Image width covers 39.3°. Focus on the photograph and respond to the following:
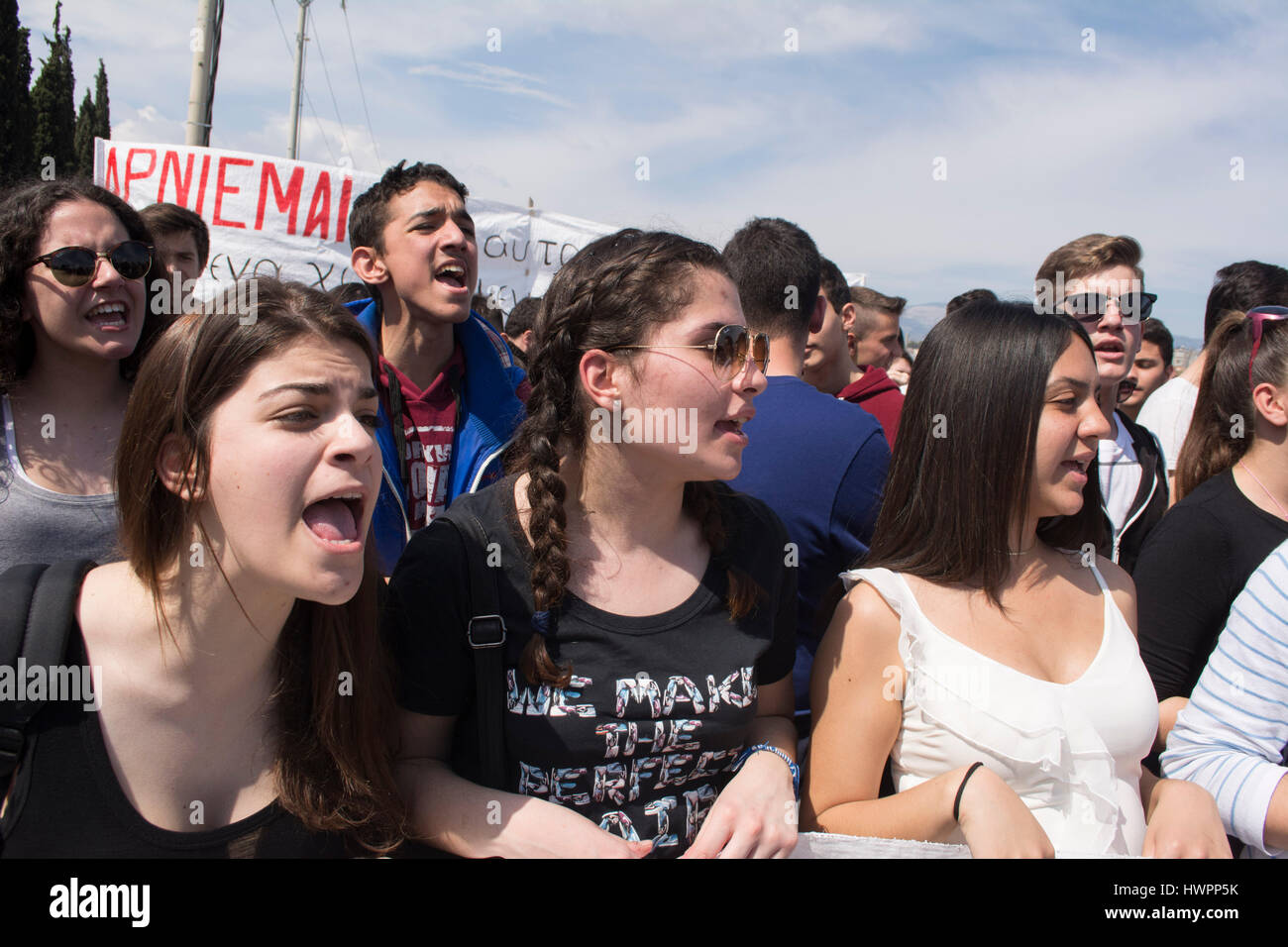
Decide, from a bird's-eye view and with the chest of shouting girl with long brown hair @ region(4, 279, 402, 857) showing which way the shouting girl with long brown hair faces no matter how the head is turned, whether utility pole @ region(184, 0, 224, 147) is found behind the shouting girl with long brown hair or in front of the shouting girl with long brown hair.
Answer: behind

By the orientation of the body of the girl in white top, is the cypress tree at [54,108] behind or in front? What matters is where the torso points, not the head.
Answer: behind

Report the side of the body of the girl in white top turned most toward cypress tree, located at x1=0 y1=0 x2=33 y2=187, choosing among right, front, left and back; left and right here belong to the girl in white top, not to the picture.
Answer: back

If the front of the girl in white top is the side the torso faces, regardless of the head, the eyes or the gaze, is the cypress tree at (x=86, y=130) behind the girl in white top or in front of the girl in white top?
behind

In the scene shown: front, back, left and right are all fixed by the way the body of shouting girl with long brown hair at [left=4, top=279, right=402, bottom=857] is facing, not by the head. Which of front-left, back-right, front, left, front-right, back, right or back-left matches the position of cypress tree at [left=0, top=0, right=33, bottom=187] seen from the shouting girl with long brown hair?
back-left

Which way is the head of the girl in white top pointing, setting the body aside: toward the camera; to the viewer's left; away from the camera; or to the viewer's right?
to the viewer's right

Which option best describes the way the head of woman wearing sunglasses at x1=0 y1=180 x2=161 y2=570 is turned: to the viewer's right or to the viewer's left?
to the viewer's right
